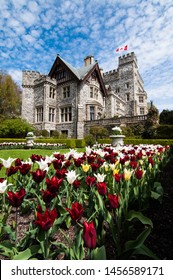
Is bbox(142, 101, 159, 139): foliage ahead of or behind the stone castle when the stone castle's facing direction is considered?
ahead

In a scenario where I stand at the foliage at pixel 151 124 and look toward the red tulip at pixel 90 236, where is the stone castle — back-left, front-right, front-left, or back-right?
back-right

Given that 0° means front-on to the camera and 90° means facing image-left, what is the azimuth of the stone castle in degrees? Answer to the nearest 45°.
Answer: approximately 315°

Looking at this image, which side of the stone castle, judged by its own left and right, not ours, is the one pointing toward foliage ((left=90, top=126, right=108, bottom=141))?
front

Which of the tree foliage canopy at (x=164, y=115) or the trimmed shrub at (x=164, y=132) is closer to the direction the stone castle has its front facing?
the trimmed shrub

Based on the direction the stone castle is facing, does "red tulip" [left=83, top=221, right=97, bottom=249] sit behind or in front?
in front

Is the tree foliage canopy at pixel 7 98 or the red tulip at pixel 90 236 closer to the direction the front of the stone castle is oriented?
the red tulip

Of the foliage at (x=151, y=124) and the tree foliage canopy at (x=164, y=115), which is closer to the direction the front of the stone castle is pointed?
the foliage
